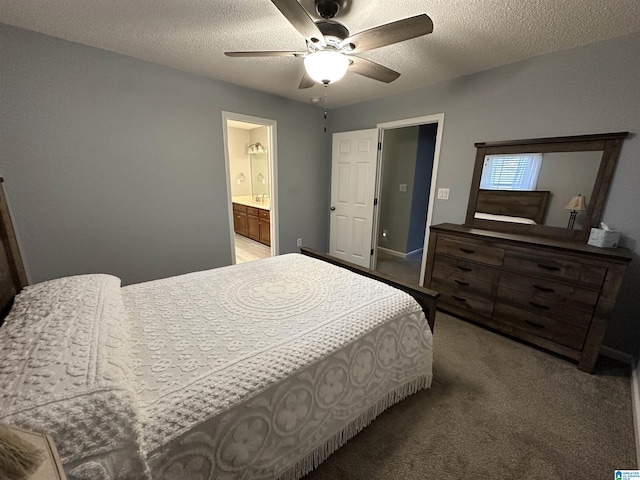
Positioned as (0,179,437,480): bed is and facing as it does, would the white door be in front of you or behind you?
in front

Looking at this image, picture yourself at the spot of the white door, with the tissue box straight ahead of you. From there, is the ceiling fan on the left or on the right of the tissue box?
right

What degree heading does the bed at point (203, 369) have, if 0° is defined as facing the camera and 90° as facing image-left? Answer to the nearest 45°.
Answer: approximately 225°

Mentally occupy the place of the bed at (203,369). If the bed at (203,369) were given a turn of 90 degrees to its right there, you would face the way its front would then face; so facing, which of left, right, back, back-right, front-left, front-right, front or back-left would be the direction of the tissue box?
front-left

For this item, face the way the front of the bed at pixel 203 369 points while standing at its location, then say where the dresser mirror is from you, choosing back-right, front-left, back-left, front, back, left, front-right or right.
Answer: front-right

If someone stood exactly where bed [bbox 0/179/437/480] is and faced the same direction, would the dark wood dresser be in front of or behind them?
in front

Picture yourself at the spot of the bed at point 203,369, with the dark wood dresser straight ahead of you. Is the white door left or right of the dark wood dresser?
left
